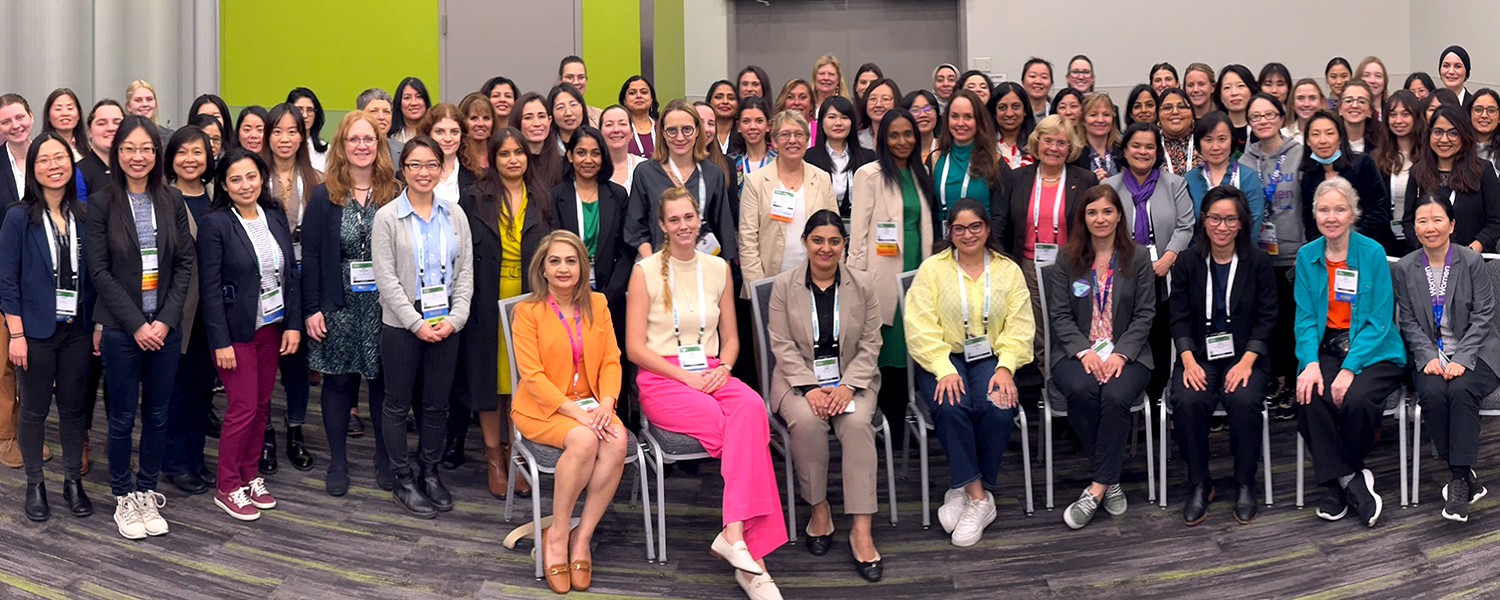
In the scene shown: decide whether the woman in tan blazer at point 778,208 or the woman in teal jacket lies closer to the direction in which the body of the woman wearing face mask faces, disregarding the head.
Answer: the woman in teal jacket

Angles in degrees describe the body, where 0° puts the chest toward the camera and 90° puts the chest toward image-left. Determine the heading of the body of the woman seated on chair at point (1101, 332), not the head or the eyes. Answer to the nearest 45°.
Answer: approximately 0°

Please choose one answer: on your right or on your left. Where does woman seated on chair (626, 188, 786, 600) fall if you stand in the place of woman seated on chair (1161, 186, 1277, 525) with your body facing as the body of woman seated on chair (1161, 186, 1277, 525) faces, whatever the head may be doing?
on your right

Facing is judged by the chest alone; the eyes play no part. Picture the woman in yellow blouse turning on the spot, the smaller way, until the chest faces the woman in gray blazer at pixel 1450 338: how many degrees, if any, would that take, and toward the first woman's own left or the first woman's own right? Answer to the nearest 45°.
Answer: approximately 90° to the first woman's own left
